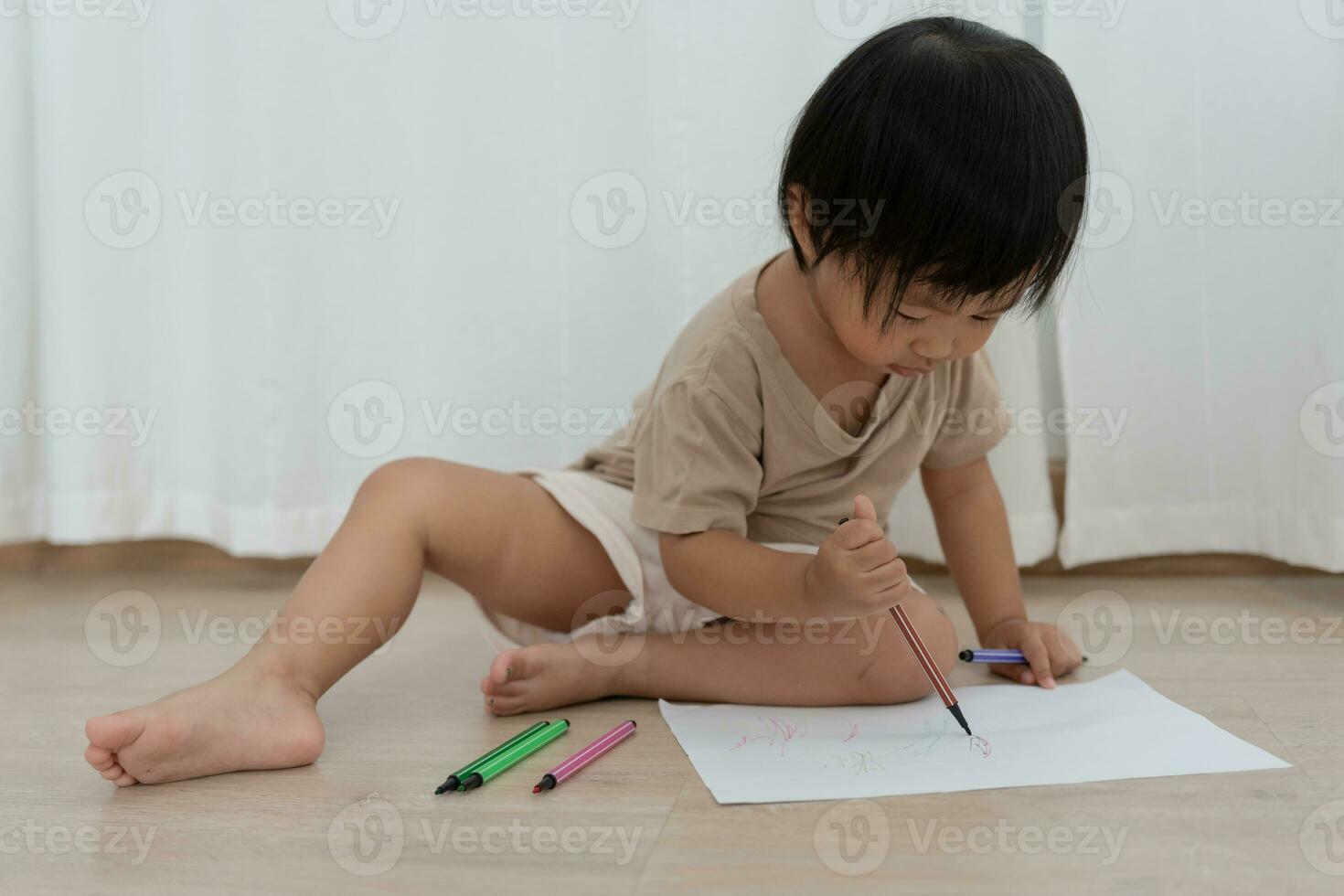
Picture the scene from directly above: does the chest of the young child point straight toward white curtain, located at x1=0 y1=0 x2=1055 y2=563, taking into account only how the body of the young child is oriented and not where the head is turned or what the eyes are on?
no

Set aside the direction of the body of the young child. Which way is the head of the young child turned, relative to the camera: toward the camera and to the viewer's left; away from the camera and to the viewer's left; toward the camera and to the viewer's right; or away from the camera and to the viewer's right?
toward the camera and to the viewer's right
